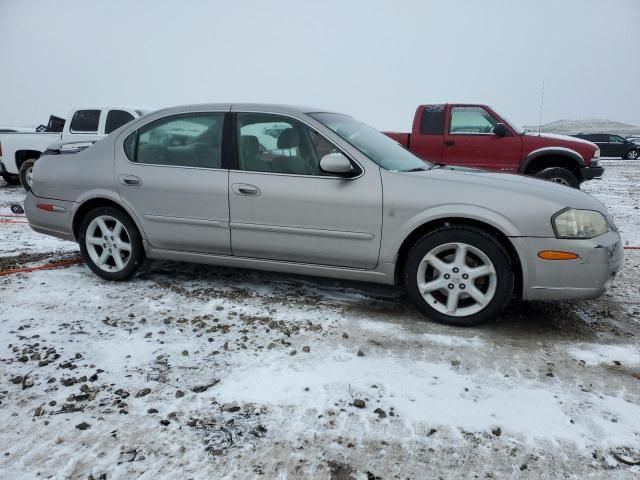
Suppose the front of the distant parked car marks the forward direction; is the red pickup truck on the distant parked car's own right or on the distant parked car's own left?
on the distant parked car's own right

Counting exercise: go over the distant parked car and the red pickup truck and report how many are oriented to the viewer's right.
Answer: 2

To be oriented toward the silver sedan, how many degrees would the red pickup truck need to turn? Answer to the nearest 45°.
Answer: approximately 90° to its right

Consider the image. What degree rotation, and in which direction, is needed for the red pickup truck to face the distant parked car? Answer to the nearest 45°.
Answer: approximately 90° to its left

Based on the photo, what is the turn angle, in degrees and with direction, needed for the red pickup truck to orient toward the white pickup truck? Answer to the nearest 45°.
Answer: approximately 180°

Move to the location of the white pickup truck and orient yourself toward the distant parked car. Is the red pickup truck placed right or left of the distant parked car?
right

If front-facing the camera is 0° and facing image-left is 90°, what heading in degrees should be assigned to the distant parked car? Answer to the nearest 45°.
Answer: approximately 270°

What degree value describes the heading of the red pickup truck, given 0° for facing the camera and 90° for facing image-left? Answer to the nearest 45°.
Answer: approximately 270°
